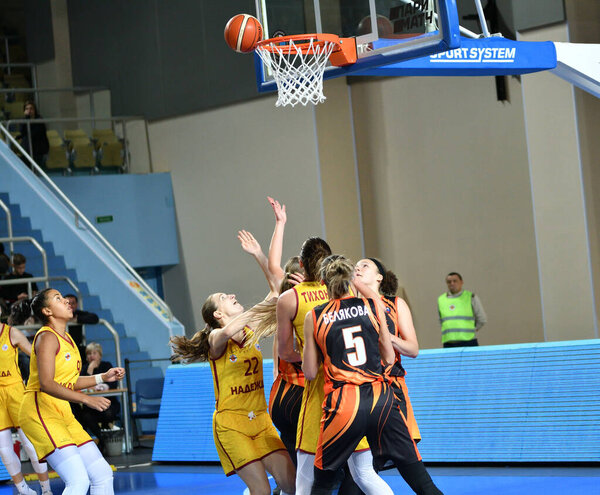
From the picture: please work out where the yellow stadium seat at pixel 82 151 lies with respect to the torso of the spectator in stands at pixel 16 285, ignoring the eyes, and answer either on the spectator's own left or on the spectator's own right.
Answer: on the spectator's own left

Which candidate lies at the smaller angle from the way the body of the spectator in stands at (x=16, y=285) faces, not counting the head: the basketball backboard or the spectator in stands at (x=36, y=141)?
the basketball backboard

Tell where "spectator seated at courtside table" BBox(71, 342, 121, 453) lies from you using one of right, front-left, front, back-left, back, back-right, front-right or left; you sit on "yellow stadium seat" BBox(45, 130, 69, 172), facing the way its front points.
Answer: front-right

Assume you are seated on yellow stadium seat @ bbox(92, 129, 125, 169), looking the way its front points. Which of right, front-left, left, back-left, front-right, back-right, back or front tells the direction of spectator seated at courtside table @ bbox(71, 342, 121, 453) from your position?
front-right

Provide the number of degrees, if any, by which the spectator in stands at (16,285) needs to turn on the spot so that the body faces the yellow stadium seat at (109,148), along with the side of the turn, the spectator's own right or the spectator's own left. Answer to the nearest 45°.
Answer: approximately 90° to the spectator's own left

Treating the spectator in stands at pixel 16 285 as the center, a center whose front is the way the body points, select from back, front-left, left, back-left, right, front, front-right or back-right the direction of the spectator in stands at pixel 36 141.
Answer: back-left

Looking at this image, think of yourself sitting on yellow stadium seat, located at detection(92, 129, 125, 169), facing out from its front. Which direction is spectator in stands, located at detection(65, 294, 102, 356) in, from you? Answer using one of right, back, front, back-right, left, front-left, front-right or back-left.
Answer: front-right

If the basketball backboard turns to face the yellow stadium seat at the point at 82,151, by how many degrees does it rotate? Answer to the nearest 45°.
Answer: approximately 90° to its right

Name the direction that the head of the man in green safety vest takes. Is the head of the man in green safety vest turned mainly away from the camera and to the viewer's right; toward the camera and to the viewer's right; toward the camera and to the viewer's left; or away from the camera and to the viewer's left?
toward the camera and to the viewer's left

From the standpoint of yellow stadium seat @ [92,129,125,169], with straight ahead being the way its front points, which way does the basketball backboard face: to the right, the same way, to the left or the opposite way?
to the right

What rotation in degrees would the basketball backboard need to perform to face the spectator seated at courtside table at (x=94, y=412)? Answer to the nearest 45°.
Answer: approximately 90° to its right

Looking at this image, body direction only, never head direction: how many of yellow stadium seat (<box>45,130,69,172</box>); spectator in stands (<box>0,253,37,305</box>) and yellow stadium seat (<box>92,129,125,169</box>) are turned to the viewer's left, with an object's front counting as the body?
0

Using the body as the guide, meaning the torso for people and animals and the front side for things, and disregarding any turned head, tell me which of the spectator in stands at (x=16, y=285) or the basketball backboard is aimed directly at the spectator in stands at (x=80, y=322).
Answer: the spectator in stands at (x=16, y=285)

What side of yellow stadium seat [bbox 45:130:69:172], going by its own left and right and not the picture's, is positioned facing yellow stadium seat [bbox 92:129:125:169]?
left

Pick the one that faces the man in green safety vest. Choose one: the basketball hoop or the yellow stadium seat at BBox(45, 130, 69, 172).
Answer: the yellow stadium seat

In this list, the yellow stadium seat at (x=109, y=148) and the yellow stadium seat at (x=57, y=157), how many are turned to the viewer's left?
0

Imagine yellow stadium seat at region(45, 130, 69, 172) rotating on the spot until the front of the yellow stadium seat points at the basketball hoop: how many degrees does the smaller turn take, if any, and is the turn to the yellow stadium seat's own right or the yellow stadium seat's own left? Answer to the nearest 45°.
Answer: approximately 45° to the yellow stadium seat's own right
